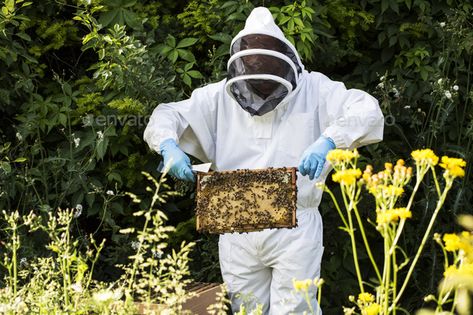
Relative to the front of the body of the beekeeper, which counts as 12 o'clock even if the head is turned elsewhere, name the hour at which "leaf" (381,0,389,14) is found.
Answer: The leaf is roughly at 7 o'clock from the beekeeper.

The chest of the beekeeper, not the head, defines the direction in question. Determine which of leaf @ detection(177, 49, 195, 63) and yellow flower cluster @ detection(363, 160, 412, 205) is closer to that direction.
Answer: the yellow flower cluster

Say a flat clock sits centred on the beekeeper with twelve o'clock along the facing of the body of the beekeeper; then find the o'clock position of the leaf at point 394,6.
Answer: The leaf is roughly at 7 o'clock from the beekeeper.

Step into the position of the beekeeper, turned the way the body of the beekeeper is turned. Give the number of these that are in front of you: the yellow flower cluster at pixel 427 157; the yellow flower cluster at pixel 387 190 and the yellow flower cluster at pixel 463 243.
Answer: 3

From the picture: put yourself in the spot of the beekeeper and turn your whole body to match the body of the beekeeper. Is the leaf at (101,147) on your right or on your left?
on your right

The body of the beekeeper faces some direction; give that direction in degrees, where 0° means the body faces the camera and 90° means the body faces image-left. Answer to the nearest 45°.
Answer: approximately 0°

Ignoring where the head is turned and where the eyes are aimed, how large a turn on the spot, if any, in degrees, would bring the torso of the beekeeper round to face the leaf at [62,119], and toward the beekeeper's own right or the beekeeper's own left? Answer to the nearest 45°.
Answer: approximately 135° to the beekeeper's own right

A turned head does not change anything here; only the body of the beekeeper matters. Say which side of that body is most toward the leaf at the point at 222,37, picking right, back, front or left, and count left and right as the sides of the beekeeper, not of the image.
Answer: back

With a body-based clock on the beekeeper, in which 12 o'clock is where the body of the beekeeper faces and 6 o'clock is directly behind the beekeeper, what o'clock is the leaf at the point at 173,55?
The leaf is roughly at 5 o'clock from the beekeeper.

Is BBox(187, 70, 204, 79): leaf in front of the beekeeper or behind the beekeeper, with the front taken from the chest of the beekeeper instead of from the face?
behind
